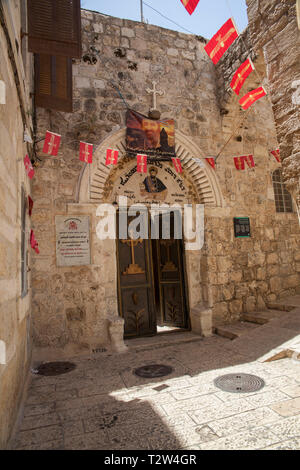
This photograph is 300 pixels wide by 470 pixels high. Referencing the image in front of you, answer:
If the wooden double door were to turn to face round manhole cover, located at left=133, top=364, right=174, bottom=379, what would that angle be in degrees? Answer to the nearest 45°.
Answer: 0° — it already faces it

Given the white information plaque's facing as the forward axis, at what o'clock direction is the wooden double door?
The wooden double door is roughly at 8 o'clock from the white information plaque.

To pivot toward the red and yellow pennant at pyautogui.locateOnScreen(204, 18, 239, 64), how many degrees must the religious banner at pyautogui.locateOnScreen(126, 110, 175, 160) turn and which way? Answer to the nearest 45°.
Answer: approximately 45° to its left

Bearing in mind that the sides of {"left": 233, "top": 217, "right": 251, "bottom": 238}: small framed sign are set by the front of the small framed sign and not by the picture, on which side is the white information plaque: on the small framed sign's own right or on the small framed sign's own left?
on the small framed sign's own right

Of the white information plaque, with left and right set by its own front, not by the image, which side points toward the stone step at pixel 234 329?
left

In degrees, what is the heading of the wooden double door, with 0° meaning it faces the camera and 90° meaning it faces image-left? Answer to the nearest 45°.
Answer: approximately 0°

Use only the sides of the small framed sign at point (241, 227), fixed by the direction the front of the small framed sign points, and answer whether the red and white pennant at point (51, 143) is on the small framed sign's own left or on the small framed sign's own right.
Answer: on the small framed sign's own right

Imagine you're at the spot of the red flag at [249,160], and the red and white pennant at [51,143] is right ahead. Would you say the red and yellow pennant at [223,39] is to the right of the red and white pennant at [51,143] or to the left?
left

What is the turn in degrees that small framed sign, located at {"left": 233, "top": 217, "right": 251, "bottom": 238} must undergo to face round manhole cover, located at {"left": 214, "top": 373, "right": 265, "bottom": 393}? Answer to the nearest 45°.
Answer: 0° — it already faces it

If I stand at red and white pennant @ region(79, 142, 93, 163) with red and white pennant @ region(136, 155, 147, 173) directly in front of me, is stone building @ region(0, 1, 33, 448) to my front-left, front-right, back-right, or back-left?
back-right

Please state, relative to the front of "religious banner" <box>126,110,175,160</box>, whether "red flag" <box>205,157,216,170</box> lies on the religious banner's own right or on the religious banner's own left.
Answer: on the religious banner's own left

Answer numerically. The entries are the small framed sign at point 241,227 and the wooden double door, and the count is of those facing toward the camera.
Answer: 2
